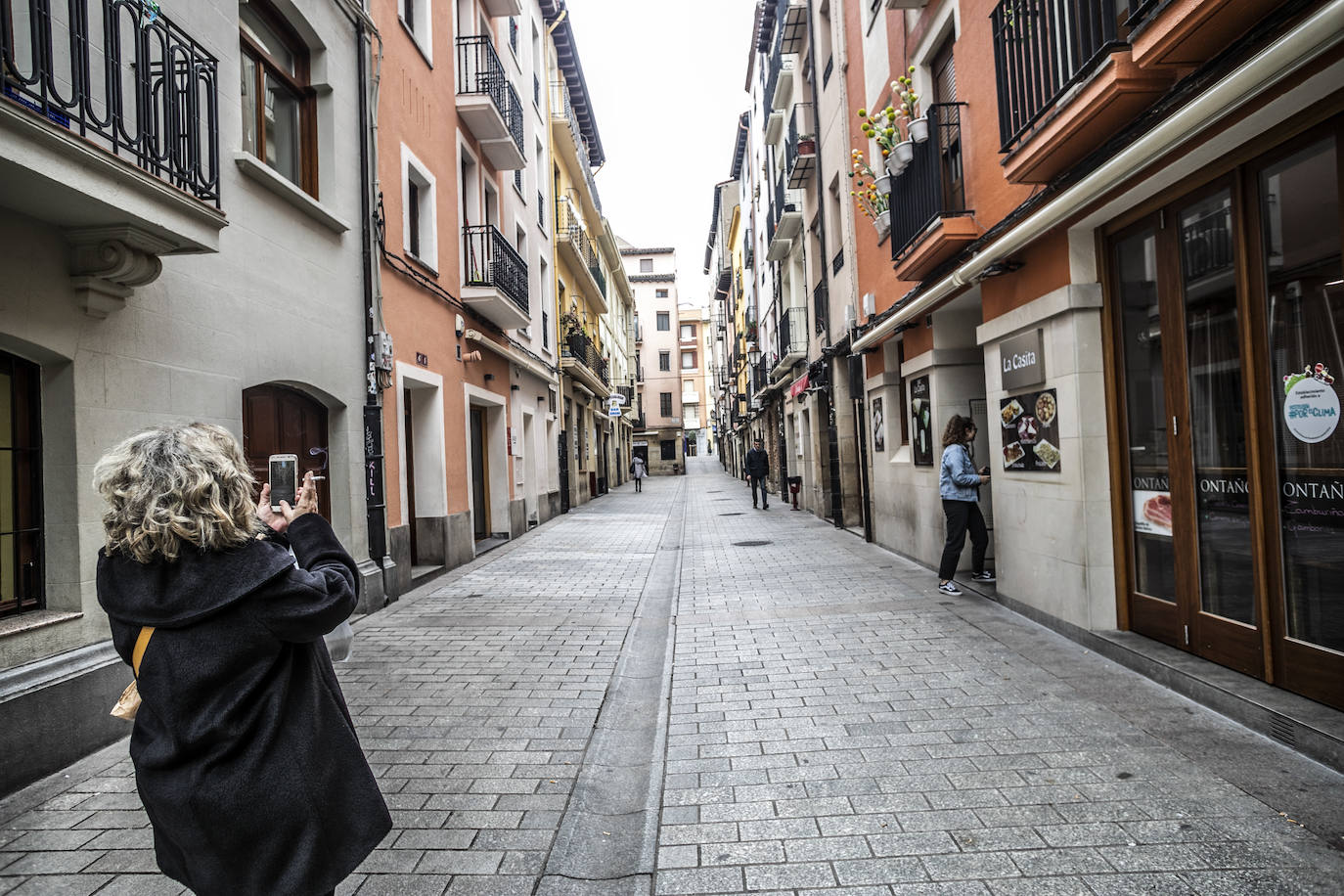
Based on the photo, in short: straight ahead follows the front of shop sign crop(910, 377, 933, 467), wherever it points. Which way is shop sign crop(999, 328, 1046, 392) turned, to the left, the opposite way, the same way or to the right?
the same way

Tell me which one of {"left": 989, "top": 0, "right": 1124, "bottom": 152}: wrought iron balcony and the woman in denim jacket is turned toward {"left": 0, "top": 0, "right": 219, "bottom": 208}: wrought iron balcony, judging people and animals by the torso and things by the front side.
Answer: {"left": 989, "top": 0, "right": 1124, "bottom": 152}: wrought iron balcony

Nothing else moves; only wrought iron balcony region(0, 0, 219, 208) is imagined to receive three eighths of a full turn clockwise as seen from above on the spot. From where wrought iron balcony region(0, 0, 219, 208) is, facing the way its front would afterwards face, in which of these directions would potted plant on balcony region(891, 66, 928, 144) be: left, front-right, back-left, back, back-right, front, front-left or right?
back

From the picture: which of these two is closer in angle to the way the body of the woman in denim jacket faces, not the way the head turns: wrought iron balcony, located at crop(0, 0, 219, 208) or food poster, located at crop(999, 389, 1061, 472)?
the food poster

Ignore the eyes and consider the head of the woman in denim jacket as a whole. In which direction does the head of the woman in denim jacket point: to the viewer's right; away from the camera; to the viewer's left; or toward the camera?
to the viewer's right

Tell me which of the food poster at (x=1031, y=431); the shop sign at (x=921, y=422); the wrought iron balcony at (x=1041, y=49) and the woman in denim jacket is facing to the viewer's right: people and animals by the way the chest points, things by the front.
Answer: the woman in denim jacket

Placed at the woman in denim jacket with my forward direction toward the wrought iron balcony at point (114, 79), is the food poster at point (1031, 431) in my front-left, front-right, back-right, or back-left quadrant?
front-left

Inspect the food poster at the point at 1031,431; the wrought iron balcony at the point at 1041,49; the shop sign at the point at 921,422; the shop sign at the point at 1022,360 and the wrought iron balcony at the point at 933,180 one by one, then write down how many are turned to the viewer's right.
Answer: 0

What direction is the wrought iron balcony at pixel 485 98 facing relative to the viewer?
to the viewer's right

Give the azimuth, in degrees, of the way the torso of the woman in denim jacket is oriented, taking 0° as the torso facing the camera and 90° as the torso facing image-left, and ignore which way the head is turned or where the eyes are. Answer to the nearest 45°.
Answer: approximately 270°

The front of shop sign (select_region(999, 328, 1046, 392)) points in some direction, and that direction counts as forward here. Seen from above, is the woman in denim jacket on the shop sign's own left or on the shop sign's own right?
on the shop sign's own right

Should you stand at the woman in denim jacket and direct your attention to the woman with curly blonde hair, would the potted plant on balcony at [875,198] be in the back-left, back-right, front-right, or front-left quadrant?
back-right

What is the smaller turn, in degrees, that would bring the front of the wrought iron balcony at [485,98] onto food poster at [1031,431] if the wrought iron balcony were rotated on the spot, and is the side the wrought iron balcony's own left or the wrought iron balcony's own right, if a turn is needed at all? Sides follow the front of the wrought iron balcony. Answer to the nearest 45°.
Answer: approximately 45° to the wrought iron balcony's own right

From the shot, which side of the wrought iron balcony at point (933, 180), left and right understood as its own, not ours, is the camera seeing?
left

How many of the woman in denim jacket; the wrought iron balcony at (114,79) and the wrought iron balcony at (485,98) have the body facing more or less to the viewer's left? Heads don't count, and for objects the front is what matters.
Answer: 0

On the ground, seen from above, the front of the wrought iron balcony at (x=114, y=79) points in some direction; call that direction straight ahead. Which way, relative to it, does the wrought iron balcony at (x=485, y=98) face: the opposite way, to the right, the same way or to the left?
the same way
